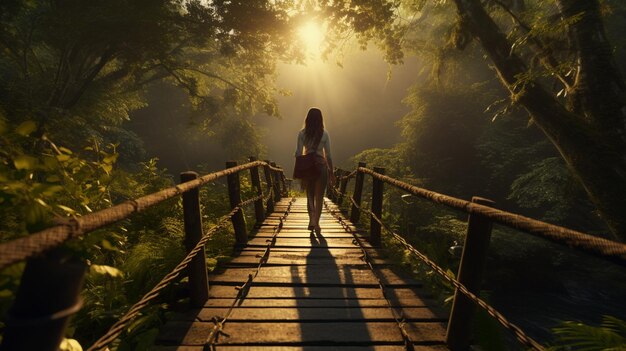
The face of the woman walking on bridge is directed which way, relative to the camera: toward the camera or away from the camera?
away from the camera

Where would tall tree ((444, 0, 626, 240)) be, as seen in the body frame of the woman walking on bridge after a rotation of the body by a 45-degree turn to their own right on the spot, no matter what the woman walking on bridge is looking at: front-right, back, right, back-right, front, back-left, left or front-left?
front-right

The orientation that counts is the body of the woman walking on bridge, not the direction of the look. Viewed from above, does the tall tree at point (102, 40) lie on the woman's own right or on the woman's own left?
on the woman's own left

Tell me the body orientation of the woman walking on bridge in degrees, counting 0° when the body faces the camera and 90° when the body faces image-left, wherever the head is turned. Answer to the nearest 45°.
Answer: approximately 180°
